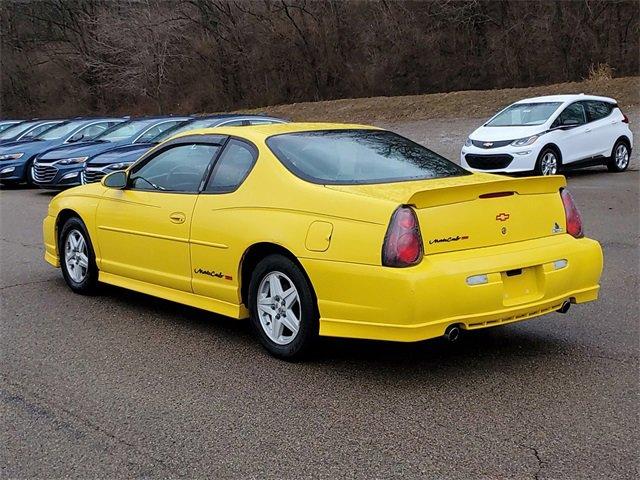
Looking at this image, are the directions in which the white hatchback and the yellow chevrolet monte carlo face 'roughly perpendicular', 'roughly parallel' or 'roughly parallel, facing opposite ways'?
roughly perpendicular

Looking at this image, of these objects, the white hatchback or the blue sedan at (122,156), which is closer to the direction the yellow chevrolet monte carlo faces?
the blue sedan

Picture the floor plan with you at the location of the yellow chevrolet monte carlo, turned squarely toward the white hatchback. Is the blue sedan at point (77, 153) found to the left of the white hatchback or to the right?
left

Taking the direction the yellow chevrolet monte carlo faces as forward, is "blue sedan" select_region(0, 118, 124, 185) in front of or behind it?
in front

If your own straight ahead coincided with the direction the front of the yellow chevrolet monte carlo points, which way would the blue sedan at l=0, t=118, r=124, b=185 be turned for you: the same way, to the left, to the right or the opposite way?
to the left

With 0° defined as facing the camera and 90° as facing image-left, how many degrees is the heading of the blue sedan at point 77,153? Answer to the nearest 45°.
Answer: approximately 45°

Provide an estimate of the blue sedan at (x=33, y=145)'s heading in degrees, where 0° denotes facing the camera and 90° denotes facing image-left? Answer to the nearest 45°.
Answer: approximately 45°

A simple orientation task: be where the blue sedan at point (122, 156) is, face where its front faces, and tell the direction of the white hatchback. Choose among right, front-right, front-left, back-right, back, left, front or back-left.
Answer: back-left
